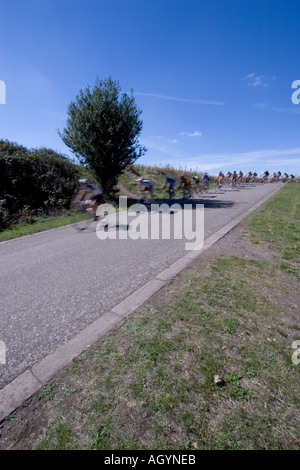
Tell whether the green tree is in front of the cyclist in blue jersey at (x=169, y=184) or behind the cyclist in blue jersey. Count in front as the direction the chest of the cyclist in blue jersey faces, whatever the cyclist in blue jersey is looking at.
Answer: in front

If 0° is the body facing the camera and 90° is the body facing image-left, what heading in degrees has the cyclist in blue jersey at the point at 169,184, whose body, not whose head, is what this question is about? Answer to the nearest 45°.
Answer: approximately 45°

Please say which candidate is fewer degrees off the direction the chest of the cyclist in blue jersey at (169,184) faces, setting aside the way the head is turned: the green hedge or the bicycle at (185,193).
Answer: the green hedge

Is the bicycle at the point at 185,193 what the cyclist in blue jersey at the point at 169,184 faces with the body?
no

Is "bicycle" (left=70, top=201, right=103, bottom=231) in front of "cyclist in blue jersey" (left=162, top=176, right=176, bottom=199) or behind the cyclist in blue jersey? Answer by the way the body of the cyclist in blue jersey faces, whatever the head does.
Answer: in front

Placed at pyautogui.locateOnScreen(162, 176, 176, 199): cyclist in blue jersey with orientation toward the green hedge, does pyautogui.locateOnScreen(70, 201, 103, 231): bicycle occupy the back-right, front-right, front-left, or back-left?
front-left

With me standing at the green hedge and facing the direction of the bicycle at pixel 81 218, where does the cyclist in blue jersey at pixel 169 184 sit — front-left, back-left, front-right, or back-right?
front-left

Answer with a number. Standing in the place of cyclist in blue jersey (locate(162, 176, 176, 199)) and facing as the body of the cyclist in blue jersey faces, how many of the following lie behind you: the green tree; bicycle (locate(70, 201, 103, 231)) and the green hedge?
0

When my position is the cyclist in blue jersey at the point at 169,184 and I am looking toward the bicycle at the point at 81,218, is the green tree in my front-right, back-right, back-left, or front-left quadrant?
front-right

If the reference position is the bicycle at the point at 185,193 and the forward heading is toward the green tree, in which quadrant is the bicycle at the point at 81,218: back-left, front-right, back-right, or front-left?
front-left
